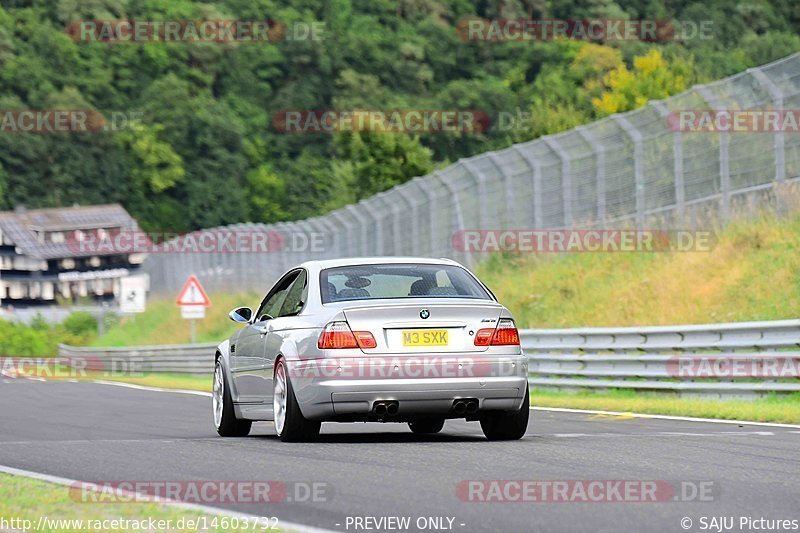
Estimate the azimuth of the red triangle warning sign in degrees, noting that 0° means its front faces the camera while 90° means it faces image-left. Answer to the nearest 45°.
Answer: approximately 0°

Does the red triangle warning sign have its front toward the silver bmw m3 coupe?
yes

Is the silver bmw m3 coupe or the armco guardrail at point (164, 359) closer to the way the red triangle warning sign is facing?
the silver bmw m3 coupe
